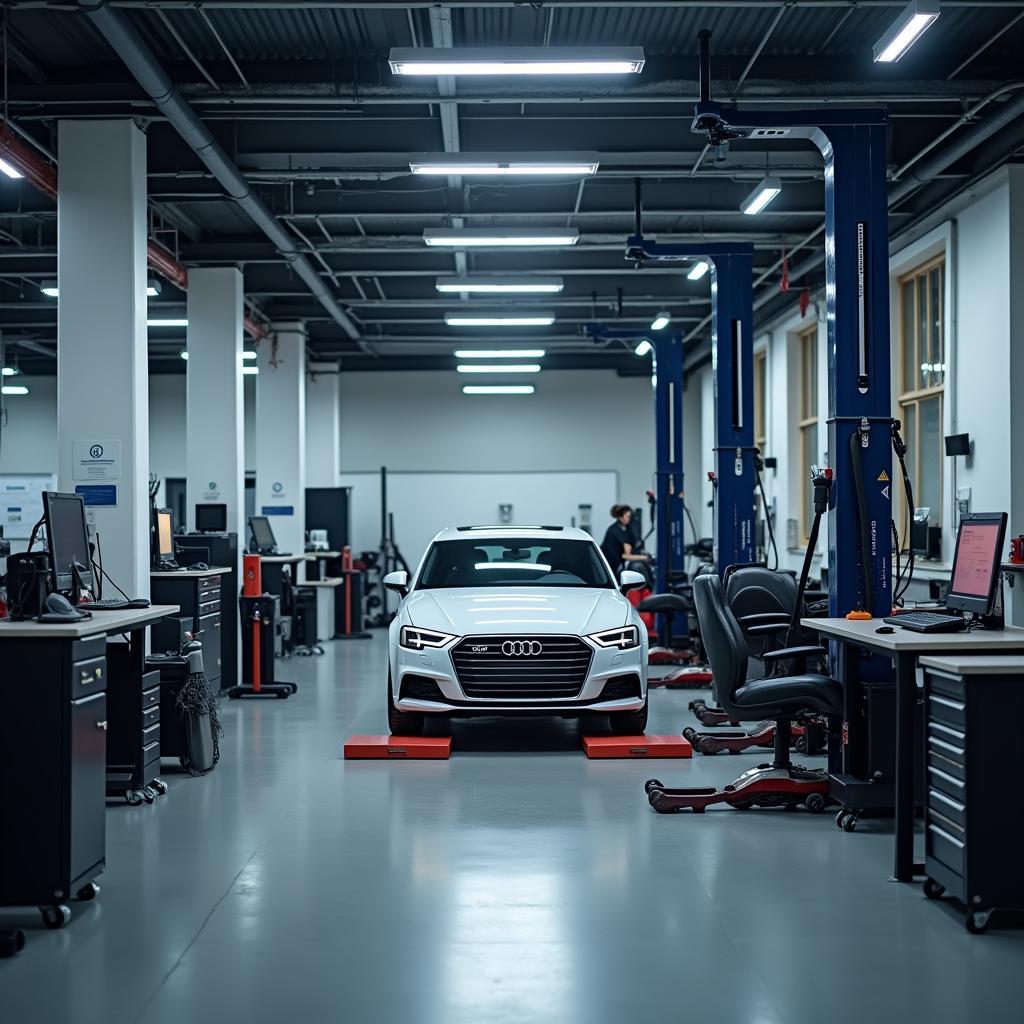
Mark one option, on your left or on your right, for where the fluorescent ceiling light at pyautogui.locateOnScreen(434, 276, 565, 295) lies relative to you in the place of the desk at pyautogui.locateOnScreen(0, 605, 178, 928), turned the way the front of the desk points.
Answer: on your left

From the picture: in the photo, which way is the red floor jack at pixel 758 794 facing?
to the viewer's left

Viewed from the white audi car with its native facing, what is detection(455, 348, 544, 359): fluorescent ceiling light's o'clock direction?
The fluorescent ceiling light is roughly at 6 o'clock from the white audi car.

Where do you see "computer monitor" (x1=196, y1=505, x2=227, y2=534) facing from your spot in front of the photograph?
facing the viewer

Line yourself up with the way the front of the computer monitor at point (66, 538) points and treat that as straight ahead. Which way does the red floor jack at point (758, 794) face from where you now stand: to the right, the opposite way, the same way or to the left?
the opposite way

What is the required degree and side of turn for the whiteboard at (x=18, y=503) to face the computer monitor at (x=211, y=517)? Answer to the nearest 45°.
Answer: approximately 45° to its left

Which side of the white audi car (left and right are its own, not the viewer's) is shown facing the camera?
front

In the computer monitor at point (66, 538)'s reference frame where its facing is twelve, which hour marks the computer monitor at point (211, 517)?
the computer monitor at point (211, 517) is roughly at 8 o'clock from the computer monitor at point (66, 538).

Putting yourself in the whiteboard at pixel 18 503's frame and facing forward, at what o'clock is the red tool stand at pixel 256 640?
The red tool stand is roughly at 11 o'clock from the whiteboard.

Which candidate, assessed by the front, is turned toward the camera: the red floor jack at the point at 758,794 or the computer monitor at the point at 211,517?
the computer monitor

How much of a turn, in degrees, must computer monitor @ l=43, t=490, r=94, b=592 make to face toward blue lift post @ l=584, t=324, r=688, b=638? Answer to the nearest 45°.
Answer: approximately 90° to its left

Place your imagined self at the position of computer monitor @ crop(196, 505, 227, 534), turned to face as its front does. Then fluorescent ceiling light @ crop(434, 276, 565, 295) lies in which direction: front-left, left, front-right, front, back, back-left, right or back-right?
left
